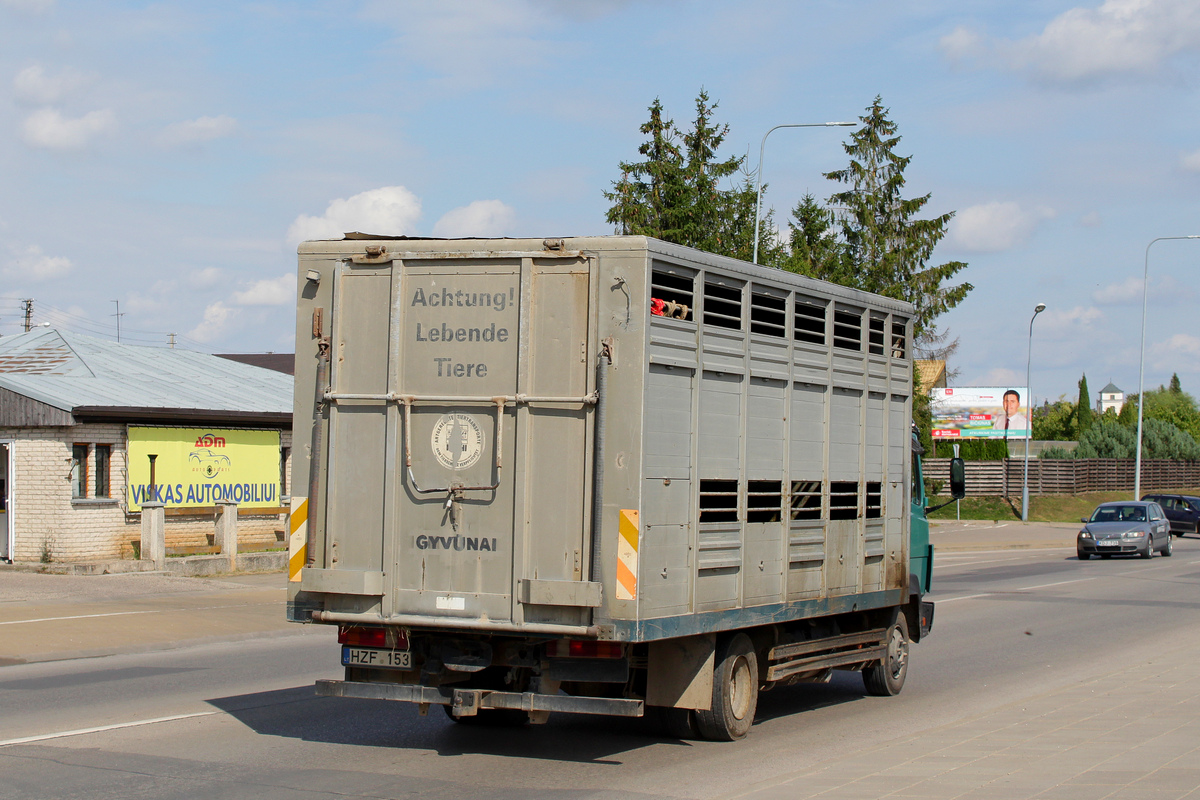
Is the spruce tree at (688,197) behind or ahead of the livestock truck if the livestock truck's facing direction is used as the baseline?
ahead

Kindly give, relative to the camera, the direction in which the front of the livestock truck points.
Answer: facing away from the viewer and to the right of the viewer

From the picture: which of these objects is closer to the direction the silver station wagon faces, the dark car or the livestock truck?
the livestock truck

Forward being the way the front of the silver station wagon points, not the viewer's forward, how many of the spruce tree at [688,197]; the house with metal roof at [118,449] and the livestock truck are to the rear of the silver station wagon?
0

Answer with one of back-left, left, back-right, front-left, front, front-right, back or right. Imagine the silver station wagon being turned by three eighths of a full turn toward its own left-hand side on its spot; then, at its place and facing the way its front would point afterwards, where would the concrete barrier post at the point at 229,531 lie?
back-right

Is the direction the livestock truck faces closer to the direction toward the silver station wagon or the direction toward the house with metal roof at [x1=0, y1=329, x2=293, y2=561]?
the silver station wagon

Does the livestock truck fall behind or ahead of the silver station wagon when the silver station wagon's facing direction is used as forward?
ahead

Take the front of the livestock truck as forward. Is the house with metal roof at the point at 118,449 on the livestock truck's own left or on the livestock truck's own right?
on the livestock truck's own left

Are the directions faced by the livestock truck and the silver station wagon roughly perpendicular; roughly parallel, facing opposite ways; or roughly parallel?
roughly parallel, facing opposite ways

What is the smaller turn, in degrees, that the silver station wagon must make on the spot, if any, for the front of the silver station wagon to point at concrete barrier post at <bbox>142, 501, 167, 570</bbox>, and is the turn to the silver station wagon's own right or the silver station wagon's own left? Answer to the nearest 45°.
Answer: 0° — it already faces it

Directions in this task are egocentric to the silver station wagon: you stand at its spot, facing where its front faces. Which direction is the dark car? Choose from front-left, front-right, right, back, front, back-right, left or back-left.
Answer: back-right

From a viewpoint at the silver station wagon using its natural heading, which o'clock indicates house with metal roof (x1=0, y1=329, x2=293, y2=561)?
The house with metal roof is roughly at 12 o'clock from the silver station wagon.

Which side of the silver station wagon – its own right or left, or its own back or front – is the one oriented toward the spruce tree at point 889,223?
right

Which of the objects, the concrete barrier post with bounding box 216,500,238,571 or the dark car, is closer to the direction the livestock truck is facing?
the dark car

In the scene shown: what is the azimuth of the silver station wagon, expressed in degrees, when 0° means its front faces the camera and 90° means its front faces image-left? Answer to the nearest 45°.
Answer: approximately 45°
